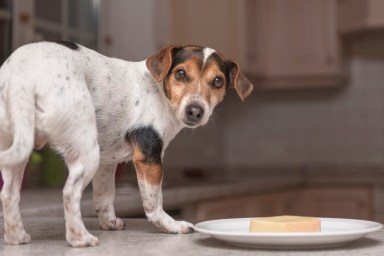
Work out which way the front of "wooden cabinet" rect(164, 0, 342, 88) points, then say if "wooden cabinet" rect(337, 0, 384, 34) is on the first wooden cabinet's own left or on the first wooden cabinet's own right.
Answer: on the first wooden cabinet's own left

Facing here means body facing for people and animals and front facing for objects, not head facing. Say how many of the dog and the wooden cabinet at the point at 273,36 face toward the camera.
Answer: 1

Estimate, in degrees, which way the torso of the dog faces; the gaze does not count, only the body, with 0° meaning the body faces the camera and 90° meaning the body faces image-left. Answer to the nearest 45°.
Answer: approximately 225°

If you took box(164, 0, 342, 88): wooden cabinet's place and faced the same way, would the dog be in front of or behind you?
in front

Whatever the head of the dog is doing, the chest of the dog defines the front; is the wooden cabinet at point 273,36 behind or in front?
in front
